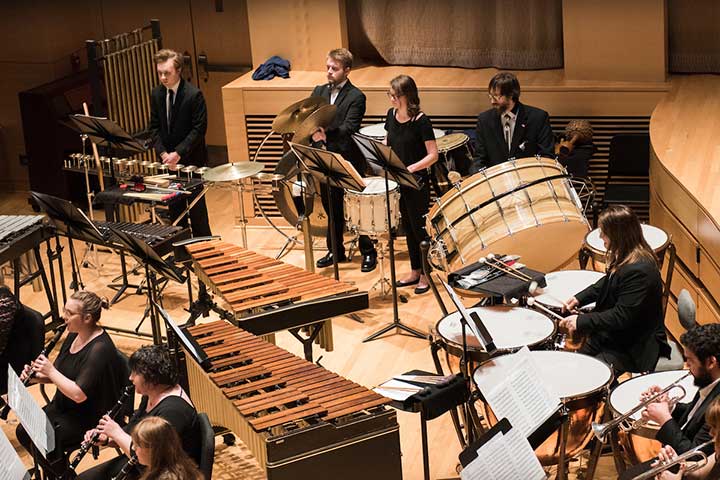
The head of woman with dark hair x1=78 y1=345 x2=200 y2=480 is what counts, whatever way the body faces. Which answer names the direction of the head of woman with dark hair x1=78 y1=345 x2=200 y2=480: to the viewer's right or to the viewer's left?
to the viewer's left

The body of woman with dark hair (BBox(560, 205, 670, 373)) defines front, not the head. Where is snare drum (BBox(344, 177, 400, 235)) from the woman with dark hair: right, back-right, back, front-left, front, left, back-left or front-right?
front-right

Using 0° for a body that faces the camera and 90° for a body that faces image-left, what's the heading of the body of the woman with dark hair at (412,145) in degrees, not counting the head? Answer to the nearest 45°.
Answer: approximately 45°

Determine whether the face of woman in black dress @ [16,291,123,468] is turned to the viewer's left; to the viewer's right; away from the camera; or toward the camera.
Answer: to the viewer's left

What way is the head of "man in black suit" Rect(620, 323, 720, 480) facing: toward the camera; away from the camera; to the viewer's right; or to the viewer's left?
to the viewer's left

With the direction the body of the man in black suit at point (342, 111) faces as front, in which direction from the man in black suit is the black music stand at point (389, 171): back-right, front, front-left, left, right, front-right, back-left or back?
front-left

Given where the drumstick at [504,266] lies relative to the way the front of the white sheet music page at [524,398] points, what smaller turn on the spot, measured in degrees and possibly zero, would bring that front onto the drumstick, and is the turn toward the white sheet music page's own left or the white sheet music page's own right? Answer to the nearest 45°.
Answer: approximately 135° to the white sheet music page's own left

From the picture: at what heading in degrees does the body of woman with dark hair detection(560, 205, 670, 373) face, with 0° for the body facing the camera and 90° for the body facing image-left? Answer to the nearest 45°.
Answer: approximately 90°

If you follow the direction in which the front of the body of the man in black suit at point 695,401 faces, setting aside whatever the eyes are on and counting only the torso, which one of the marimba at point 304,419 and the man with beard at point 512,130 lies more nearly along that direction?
the marimba

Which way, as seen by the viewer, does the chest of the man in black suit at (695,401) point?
to the viewer's left

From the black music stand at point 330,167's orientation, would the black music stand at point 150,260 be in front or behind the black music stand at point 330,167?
behind

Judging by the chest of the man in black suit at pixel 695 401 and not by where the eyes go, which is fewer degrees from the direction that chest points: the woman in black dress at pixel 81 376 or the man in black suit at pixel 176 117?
the woman in black dress
